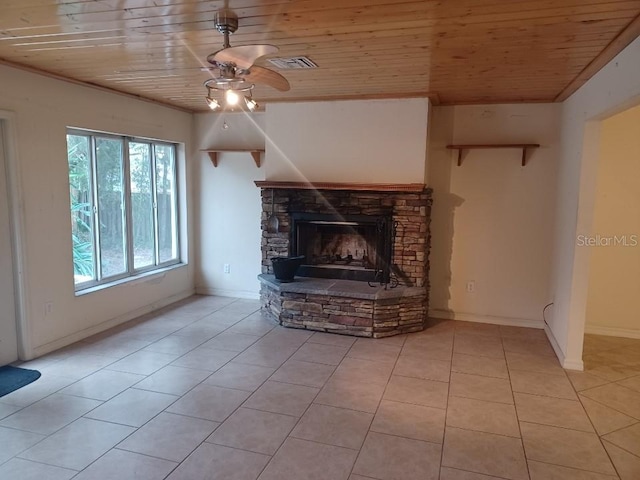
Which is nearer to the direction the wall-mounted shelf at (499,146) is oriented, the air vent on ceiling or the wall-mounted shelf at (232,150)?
the air vent on ceiling

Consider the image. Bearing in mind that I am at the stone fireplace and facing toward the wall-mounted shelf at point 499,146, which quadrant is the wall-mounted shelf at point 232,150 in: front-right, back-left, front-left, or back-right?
back-left

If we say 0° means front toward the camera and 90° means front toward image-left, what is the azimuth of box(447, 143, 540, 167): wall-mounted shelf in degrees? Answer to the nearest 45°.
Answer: approximately 0°

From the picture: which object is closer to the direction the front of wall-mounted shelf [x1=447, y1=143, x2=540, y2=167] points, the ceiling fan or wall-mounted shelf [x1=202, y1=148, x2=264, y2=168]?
the ceiling fan

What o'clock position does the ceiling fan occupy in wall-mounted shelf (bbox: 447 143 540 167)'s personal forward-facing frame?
The ceiling fan is roughly at 1 o'clock from the wall-mounted shelf.

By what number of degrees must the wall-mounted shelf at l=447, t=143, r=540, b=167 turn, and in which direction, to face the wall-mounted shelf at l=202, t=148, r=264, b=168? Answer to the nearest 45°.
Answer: approximately 90° to its right

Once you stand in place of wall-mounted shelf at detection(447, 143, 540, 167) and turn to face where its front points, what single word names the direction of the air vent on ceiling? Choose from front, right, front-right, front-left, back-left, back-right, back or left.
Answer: front-right

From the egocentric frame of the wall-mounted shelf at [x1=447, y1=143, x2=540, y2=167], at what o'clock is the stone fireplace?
The stone fireplace is roughly at 2 o'clock from the wall-mounted shelf.
